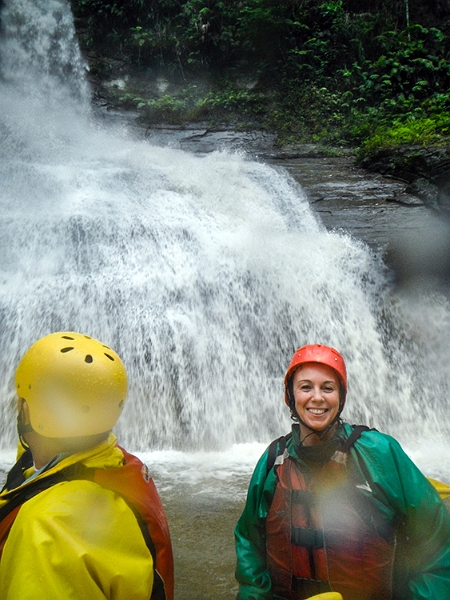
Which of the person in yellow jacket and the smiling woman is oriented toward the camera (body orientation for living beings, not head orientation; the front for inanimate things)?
the smiling woman

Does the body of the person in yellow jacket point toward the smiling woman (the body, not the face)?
no

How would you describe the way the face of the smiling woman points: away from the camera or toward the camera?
toward the camera

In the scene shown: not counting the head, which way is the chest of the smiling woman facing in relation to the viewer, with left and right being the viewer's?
facing the viewer

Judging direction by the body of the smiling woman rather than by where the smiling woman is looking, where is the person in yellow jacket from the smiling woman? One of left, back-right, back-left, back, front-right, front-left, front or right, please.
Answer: front-right

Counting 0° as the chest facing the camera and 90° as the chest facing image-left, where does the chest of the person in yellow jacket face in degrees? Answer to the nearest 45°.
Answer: approximately 90°

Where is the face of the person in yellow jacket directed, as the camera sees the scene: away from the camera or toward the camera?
away from the camera
